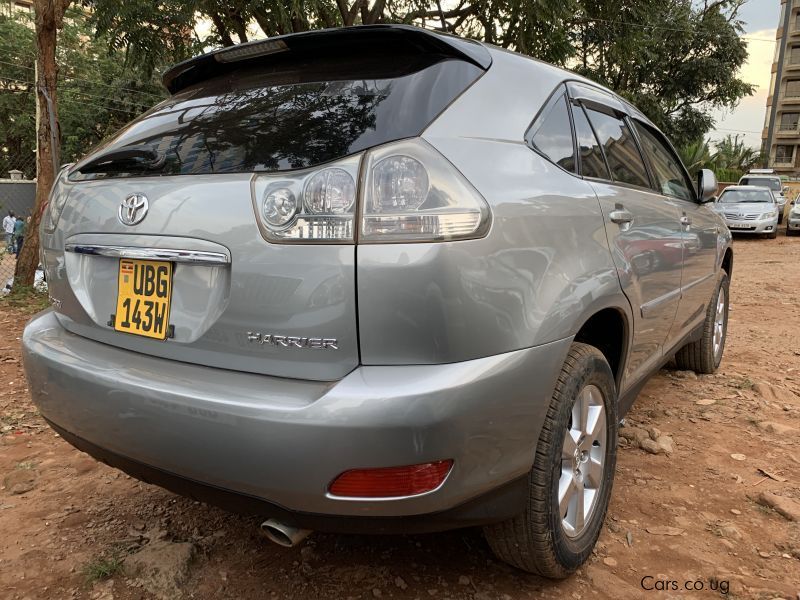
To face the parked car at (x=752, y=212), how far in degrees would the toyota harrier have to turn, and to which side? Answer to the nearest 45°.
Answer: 0° — it already faces it

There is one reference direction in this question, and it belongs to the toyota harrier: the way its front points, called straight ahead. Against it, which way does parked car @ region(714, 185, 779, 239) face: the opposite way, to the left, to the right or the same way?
the opposite way

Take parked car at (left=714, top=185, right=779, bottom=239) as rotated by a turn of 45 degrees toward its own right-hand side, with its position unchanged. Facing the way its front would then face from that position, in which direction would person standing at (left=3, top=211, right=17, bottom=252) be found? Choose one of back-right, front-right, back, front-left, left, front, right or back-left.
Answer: front

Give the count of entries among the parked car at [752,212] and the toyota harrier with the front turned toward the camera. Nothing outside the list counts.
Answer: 1

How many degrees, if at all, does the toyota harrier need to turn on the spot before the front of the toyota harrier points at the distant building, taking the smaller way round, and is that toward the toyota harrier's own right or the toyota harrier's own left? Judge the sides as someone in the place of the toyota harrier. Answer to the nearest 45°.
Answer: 0° — it already faces it

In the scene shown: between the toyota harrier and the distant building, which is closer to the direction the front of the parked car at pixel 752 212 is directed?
the toyota harrier

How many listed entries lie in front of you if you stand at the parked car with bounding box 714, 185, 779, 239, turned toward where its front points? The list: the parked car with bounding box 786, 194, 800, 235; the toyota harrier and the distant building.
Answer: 1

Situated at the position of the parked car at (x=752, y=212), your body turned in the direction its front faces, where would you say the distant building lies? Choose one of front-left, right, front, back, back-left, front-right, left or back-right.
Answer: back

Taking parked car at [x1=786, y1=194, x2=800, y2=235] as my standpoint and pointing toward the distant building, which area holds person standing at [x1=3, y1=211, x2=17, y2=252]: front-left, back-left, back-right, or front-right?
back-left

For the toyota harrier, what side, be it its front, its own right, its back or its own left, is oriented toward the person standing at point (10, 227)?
left

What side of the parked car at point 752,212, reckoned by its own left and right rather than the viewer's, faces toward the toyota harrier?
front

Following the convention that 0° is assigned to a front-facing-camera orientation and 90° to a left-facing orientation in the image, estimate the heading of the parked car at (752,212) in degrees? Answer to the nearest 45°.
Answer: approximately 0°

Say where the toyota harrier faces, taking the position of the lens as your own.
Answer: facing away from the viewer and to the right of the viewer
